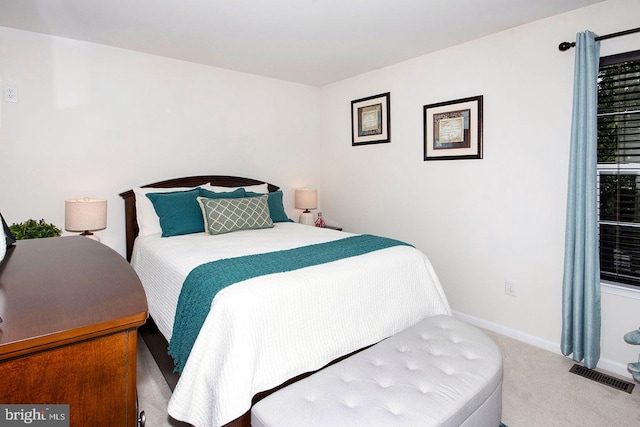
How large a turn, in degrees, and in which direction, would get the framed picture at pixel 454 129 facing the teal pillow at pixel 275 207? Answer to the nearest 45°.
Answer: approximately 45° to its right

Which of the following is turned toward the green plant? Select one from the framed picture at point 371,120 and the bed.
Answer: the framed picture

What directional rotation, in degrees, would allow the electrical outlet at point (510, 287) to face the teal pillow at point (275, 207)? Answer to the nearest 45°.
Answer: approximately 45° to its right

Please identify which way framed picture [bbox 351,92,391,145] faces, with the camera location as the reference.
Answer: facing the viewer and to the left of the viewer

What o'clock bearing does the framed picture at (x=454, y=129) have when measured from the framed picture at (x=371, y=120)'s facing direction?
the framed picture at (x=454, y=129) is roughly at 9 o'clock from the framed picture at (x=371, y=120).

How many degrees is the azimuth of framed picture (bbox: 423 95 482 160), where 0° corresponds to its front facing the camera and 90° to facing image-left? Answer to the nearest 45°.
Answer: approximately 45°

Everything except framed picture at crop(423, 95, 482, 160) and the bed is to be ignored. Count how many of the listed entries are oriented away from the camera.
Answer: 0

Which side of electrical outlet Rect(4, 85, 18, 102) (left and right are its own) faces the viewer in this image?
front

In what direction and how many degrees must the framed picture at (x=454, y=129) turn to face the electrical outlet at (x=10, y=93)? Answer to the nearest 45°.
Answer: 0° — it already faces it

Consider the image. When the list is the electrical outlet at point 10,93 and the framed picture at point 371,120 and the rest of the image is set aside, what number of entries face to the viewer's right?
0

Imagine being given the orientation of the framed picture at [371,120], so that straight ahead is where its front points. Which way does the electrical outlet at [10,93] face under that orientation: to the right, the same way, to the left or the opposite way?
to the left

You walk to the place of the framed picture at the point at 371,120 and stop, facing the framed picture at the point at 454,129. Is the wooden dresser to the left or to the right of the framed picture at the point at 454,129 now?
right

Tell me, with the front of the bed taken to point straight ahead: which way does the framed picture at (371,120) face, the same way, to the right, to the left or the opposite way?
to the right

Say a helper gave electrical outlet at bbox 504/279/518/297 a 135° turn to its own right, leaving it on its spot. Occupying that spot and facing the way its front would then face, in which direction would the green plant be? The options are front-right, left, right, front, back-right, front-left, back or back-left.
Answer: back-left

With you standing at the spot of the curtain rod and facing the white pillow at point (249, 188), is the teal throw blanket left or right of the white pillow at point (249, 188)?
left

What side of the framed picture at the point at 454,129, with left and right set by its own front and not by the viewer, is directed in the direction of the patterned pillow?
front

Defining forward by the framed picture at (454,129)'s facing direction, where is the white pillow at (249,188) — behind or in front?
in front

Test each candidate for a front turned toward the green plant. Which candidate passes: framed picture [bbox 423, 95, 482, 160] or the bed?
the framed picture

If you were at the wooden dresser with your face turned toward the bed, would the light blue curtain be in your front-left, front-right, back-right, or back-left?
front-right
